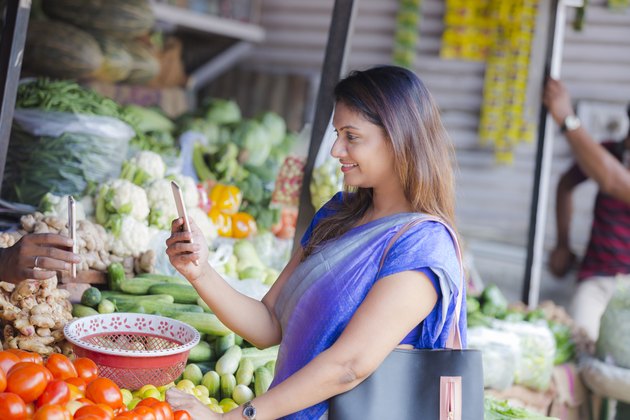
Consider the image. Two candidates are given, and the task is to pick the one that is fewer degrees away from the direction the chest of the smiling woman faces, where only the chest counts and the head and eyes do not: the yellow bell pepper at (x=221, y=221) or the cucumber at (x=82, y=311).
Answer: the cucumber

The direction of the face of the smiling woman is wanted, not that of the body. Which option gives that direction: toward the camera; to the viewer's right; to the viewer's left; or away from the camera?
to the viewer's left

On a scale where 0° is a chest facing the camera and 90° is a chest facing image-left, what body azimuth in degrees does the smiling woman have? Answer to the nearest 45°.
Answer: approximately 90°

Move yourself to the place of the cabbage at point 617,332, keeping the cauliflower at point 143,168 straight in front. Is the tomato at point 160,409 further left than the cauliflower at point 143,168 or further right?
left

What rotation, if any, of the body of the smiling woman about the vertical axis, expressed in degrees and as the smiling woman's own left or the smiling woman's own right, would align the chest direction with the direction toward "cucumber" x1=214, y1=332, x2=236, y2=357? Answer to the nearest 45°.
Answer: approximately 45° to the smiling woman's own right

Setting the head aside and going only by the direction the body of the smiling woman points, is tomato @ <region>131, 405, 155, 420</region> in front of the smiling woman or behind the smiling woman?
in front

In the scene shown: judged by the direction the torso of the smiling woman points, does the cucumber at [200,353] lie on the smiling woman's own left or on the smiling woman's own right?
on the smiling woman's own right

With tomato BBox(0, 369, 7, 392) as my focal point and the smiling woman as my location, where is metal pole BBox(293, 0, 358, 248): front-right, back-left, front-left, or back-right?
back-right

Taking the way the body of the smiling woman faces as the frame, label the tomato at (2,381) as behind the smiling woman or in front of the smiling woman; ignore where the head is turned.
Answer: in front

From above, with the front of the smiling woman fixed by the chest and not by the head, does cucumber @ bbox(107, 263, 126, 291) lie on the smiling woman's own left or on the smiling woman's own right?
on the smiling woman's own right

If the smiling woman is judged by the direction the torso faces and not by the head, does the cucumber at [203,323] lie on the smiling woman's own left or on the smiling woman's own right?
on the smiling woman's own right
